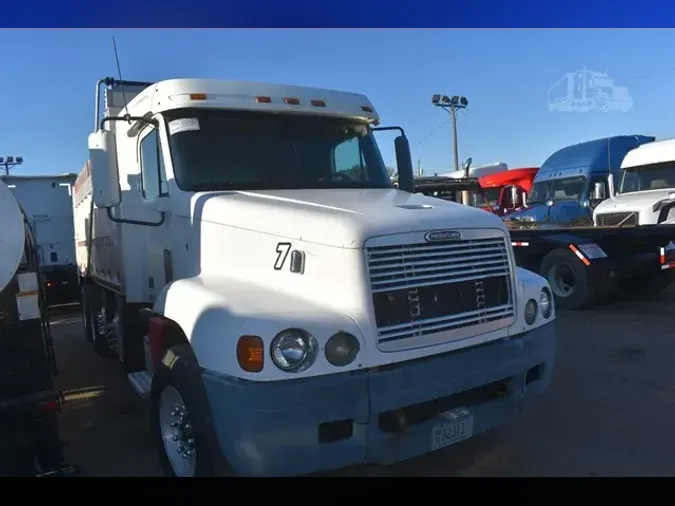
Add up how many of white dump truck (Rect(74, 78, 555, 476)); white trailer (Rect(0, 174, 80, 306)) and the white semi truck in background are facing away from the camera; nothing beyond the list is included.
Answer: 1

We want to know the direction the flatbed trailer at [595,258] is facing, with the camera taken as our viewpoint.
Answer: facing away from the viewer and to the left of the viewer

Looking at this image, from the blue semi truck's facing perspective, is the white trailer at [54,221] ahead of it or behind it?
ahead

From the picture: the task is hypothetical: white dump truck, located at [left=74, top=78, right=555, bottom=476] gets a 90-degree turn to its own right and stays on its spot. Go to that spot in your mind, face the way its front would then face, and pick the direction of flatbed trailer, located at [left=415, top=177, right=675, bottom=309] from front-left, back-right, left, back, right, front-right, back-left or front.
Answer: back

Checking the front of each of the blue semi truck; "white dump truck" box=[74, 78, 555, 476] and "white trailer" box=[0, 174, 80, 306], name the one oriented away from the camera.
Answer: the white trailer

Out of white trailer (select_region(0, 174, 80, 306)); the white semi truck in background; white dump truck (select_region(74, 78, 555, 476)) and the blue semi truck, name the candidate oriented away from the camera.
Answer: the white trailer

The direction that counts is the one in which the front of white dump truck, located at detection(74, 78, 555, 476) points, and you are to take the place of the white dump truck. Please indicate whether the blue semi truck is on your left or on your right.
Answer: on your left

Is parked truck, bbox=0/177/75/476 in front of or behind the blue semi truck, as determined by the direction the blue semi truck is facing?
in front

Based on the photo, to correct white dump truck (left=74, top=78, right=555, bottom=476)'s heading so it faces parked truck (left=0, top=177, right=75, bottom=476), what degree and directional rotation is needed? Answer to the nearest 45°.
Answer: approximately 135° to its right

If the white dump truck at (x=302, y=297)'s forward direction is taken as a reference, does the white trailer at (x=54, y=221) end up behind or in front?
behind
